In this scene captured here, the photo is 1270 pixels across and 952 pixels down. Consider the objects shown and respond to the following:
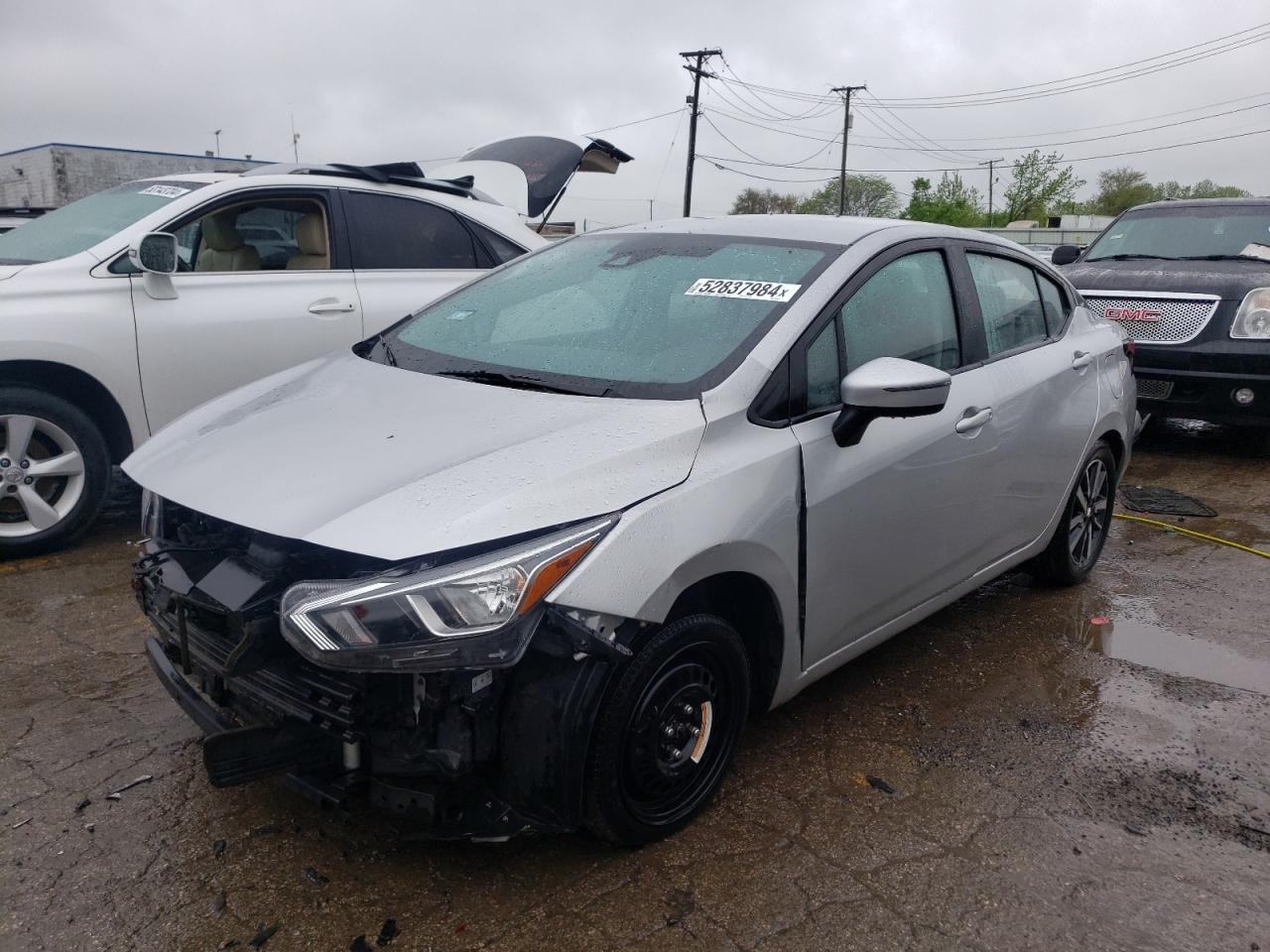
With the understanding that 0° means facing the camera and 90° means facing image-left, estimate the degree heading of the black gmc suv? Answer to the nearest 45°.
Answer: approximately 45°

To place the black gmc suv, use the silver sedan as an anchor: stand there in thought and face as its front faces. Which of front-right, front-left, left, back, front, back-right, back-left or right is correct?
back

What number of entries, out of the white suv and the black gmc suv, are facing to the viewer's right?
0

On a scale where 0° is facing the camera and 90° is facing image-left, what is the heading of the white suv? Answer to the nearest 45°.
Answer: approximately 45°

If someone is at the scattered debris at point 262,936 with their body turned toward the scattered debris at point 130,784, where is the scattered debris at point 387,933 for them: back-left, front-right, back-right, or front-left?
back-right

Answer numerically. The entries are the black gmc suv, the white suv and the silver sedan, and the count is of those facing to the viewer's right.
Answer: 0

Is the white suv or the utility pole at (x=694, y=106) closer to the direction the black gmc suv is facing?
the white suv

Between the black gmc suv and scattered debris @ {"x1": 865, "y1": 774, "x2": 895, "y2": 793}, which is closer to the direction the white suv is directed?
the scattered debris

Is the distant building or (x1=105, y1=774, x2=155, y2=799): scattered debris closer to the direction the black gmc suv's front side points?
the scattered debris

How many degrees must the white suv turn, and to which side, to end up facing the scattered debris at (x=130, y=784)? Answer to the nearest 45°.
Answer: approximately 45° to its left

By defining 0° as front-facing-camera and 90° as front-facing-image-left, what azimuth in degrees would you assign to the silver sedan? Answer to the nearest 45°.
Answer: approximately 45°

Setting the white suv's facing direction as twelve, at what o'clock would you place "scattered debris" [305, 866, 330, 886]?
The scattered debris is roughly at 10 o'clock from the white suv.
